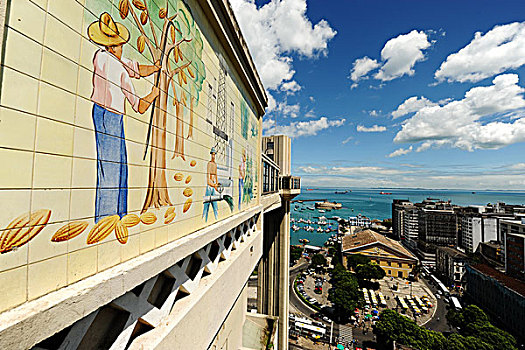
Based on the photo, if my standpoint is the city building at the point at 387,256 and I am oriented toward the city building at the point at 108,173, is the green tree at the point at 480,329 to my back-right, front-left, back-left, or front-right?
front-left

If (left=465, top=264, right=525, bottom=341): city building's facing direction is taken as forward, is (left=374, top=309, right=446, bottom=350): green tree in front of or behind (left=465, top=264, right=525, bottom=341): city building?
in front

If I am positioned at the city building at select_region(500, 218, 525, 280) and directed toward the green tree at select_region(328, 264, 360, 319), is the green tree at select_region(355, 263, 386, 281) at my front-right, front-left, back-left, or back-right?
front-right

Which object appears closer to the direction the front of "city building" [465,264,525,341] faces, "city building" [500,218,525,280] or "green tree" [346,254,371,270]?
the green tree

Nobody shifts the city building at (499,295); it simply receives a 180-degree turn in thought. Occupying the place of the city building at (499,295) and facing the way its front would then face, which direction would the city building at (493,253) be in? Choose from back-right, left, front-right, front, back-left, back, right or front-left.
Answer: front-left

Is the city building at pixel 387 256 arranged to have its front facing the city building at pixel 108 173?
yes

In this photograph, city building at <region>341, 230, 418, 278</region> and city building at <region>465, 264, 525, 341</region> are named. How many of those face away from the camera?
0

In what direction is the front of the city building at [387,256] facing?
toward the camera

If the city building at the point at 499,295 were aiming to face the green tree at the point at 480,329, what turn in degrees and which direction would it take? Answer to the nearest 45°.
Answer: approximately 45° to its left

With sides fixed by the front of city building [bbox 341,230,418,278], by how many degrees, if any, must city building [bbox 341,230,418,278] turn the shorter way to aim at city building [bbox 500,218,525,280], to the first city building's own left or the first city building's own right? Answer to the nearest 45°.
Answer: approximately 90° to the first city building's own left

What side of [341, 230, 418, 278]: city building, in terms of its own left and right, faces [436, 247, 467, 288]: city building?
left

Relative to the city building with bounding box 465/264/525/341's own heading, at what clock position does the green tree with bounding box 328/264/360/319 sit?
The green tree is roughly at 12 o'clock from the city building.

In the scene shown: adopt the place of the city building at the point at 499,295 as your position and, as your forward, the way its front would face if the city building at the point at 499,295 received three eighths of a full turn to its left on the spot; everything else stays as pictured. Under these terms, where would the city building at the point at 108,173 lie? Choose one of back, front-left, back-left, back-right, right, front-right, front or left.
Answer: right

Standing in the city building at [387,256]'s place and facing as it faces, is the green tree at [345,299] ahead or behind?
ahead
